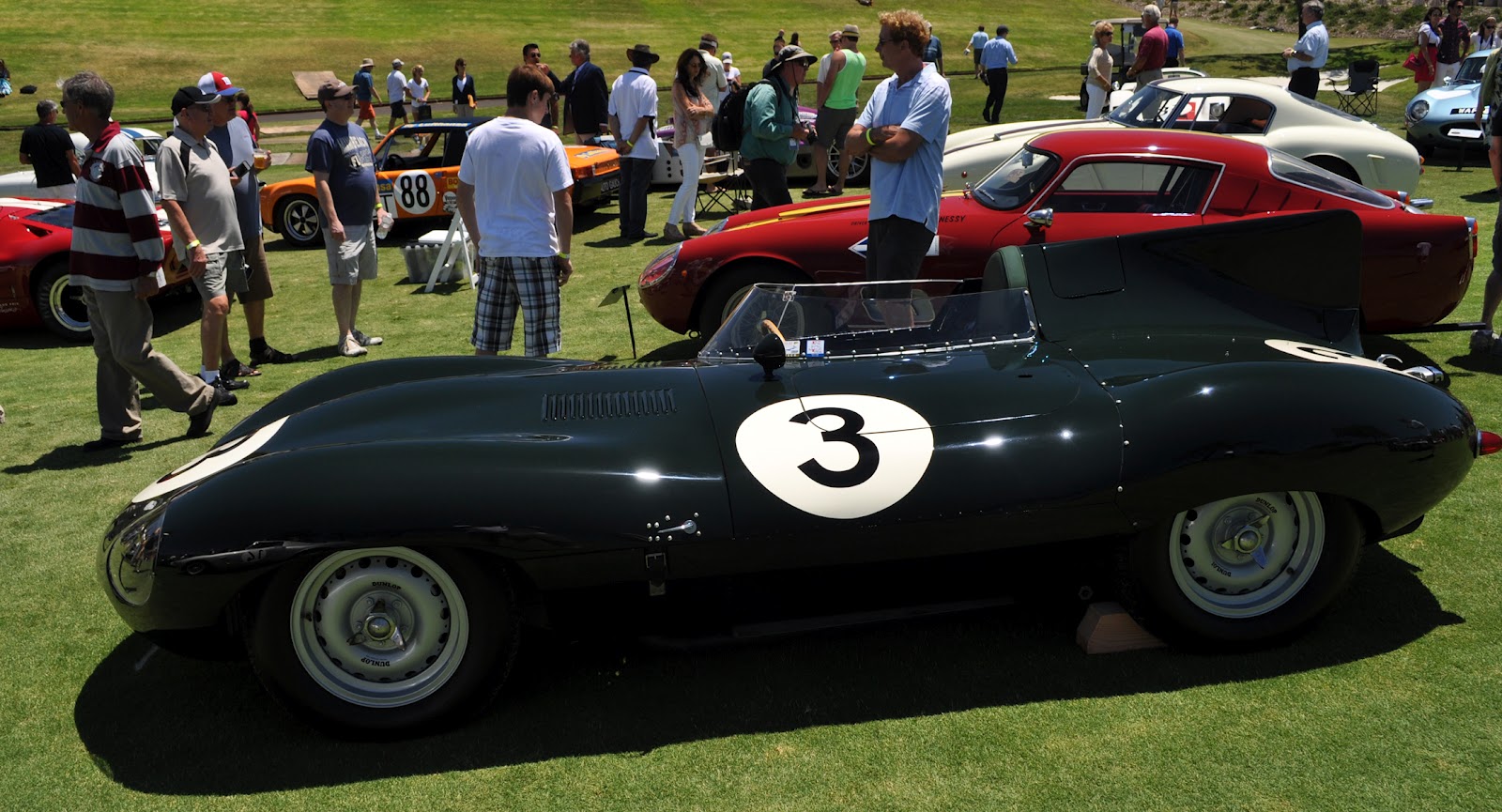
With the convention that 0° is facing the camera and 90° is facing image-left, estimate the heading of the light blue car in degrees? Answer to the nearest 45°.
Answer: approximately 45°

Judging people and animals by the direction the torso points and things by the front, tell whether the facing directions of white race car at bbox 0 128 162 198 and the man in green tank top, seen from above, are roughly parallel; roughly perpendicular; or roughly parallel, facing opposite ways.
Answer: roughly perpendicular

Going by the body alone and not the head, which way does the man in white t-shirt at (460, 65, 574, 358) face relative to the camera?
away from the camera

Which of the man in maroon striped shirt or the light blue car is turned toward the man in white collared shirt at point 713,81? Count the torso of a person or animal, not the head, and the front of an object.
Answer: the light blue car

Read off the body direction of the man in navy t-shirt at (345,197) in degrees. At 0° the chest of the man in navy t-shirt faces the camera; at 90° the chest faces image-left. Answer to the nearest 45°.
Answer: approximately 315°

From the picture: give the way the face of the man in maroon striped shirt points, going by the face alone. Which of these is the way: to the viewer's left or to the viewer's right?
to the viewer's left

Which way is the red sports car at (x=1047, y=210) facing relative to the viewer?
to the viewer's left

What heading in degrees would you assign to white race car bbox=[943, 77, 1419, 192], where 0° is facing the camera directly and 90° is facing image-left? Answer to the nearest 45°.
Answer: approximately 90°

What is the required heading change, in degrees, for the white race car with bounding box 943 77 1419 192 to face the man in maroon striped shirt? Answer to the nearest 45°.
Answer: approximately 45° to its left
